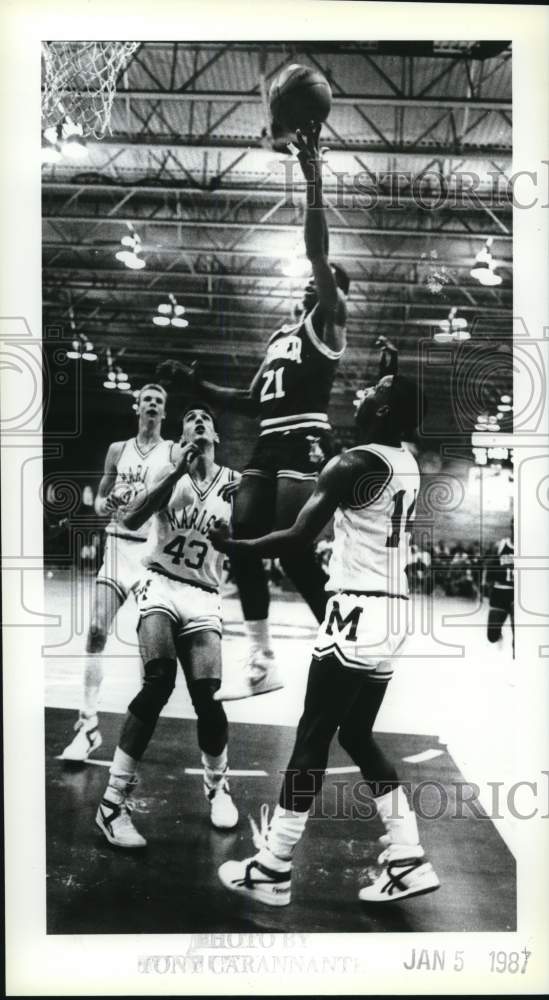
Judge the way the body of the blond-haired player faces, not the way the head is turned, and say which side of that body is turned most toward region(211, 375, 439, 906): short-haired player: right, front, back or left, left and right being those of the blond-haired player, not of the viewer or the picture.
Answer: front
